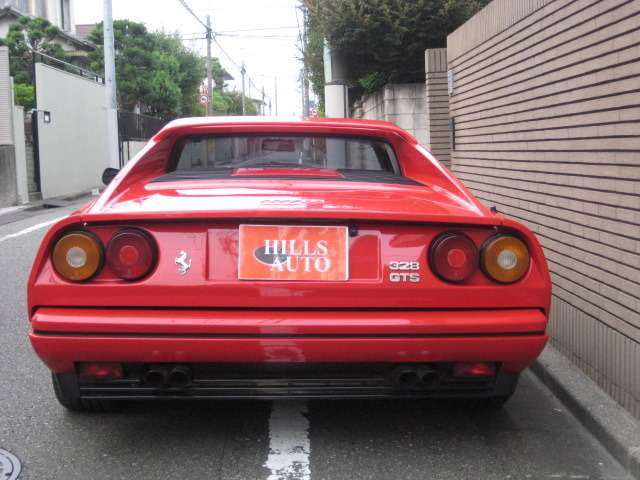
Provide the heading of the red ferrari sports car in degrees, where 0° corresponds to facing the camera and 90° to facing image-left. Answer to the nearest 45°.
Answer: approximately 180°

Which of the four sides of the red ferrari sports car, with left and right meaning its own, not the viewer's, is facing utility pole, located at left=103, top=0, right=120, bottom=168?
front

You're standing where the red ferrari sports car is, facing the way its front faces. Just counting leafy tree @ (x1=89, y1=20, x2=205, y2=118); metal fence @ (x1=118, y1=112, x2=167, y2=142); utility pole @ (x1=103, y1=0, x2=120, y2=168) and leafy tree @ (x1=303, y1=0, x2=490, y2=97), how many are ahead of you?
4

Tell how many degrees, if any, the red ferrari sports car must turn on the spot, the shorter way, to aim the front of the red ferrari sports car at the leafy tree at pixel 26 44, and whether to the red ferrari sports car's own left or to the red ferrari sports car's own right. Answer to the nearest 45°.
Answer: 0° — it already faces it

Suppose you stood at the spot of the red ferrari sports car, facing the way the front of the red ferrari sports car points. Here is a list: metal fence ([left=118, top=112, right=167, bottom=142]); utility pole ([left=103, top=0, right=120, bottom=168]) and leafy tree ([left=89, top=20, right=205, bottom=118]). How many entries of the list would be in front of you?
3

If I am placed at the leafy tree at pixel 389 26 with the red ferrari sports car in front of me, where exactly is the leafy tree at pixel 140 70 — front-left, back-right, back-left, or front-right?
back-right

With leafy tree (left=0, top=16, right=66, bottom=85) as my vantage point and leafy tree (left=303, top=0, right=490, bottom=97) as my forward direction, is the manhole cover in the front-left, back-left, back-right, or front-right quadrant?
front-right

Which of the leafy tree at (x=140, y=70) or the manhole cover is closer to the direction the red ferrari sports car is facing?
the leafy tree

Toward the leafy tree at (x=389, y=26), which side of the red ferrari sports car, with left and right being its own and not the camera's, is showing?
front

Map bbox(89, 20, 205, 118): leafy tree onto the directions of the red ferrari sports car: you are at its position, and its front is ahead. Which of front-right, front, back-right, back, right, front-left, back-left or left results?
front
